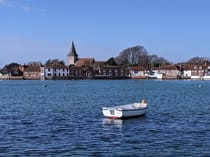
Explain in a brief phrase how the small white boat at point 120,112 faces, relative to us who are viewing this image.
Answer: facing away from the viewer and to the right of the viewer
